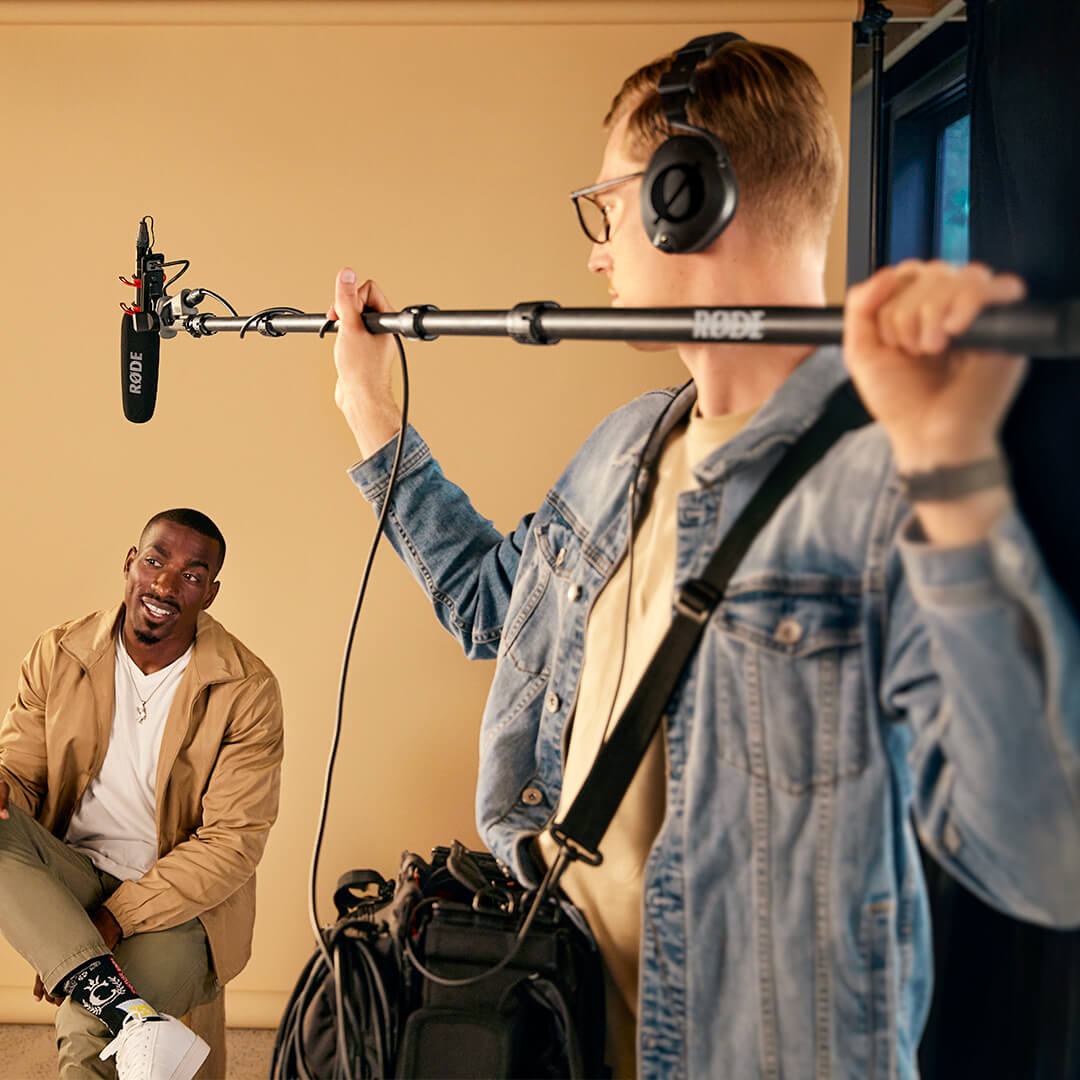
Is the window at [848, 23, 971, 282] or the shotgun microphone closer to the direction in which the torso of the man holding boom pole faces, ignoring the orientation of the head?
the shotgun microphone

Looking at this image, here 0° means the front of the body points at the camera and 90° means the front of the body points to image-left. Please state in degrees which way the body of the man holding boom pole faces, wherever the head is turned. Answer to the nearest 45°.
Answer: approximately 45°

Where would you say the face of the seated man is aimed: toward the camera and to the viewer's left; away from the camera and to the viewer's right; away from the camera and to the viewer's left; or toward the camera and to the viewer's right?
toward the camera and to the viewer's right

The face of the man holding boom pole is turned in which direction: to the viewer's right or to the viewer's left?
to the viewer's left

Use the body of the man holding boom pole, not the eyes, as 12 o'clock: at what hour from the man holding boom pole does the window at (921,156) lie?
The window is roughly at 5 o'clock from the man holding boom pole.

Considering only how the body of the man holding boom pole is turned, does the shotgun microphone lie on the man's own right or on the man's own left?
on the man's own right

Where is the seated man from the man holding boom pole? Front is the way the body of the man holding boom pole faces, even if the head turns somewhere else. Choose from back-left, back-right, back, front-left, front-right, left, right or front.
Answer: right
